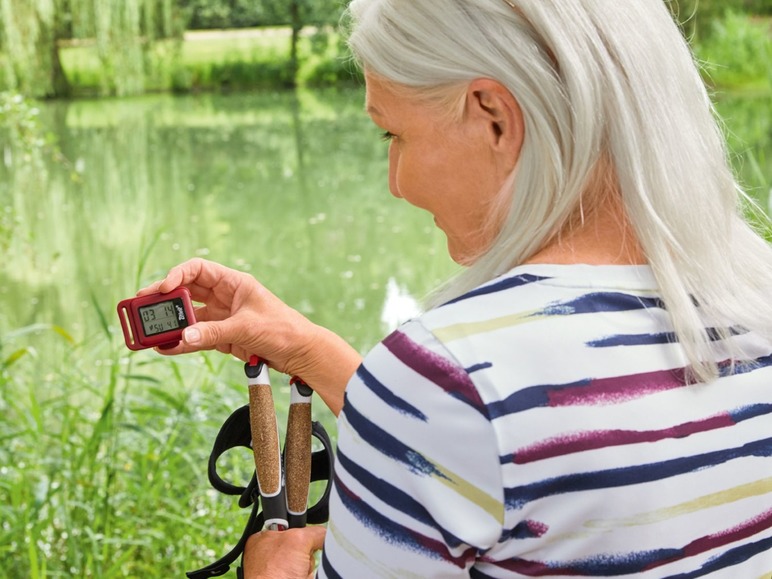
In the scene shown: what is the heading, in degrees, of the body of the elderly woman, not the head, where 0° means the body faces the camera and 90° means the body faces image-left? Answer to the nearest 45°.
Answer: approximately 135°

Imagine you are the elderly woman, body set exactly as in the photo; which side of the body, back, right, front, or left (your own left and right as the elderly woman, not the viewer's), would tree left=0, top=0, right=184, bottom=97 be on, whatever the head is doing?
front
